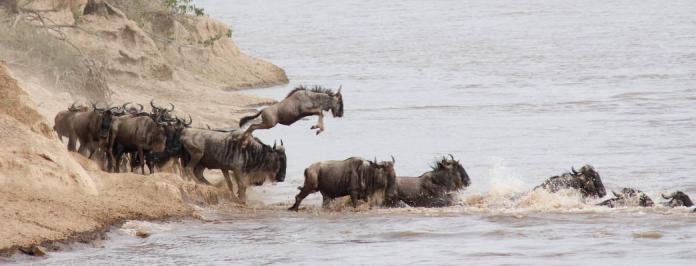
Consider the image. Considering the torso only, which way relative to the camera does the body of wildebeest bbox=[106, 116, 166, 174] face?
to the viewer's right

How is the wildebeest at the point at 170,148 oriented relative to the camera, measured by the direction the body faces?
to the viewer's right

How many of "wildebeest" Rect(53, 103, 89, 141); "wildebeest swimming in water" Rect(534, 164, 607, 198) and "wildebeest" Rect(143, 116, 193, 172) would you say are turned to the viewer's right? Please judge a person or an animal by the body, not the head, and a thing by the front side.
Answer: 3

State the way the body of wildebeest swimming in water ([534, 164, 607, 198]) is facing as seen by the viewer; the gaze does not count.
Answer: to the viewer's right

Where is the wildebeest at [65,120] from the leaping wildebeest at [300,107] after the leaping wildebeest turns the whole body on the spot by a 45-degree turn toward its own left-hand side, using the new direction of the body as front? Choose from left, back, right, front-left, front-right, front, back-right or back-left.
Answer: back-left

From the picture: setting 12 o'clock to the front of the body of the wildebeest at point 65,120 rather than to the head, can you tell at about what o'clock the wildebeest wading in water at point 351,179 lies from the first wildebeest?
The wildebeest wading in water is roughly at 1 o'clock from the first wildebeest.

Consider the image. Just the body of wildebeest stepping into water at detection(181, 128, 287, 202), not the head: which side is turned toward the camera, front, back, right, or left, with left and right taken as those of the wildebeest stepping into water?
right

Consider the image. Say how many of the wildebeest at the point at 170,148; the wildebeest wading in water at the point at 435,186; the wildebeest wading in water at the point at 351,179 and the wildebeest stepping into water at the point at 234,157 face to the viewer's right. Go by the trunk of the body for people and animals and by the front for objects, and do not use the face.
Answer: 4

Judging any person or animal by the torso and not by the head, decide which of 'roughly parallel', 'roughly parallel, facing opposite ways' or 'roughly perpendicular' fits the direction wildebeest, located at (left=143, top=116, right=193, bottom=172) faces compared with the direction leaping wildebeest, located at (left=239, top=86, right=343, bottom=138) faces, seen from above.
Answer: roughly parallel

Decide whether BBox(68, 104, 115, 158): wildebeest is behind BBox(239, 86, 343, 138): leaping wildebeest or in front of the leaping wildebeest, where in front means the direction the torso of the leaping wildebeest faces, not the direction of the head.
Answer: behind

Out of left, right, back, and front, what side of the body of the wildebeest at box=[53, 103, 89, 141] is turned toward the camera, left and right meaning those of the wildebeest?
right

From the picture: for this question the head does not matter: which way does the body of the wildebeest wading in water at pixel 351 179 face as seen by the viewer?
to the viewer's right

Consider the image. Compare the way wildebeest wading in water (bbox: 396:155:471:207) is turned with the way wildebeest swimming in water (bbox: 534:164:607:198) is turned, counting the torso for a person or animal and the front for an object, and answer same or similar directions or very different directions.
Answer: same or similar directions

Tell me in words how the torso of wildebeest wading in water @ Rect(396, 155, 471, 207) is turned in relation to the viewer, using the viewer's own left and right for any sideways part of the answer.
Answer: facing to the right of the viewer

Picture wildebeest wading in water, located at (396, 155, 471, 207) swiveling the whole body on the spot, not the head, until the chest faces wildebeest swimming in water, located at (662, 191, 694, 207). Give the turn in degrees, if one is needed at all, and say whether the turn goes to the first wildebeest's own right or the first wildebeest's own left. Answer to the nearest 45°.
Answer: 0° — it already faces it

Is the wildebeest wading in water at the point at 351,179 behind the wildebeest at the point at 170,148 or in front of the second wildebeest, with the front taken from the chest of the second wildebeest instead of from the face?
in front

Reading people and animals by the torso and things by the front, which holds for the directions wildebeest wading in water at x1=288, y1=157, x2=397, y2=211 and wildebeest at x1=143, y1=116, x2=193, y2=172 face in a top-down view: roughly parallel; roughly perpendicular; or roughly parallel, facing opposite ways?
roughly parallel
